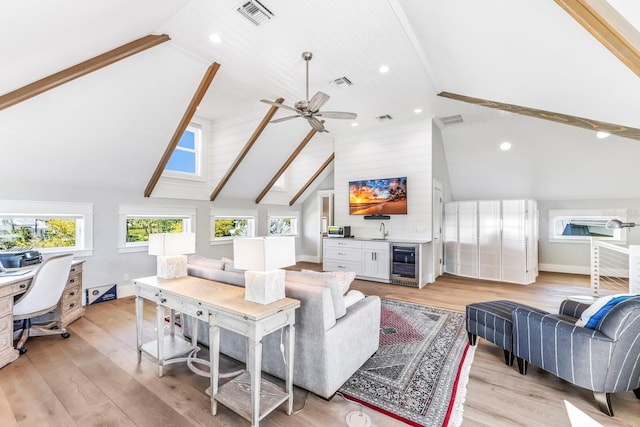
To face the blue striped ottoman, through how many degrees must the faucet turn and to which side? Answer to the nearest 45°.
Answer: approximately 45° to its left

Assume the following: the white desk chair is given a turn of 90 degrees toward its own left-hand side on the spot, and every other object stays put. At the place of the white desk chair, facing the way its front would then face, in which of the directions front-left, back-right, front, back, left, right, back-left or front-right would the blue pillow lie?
left

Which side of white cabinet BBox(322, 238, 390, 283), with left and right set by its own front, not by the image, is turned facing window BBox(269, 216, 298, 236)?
right

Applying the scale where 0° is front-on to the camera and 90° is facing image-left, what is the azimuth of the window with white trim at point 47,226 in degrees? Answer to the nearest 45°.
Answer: approximately 0°

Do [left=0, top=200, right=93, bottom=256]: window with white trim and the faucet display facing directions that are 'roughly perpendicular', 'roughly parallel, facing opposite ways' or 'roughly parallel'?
roughly perpendicular

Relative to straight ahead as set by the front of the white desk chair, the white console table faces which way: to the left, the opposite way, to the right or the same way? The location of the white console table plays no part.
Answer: to the left

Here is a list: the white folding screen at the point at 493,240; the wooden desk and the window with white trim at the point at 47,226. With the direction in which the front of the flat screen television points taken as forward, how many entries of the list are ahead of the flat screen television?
2

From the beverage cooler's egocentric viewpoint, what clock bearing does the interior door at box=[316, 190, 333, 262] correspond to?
The interior door is roughly at 3 o'clock from the beverage cooler.

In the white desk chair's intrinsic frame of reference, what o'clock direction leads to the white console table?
The white console table is roughly at 7 o'clock from the white desk chair.

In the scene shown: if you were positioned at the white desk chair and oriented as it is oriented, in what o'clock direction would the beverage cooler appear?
The beverage cooler is roughly at 5 o'clock from the white desk chair.

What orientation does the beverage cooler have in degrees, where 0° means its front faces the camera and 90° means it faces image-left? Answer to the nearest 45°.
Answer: approximately 45°
